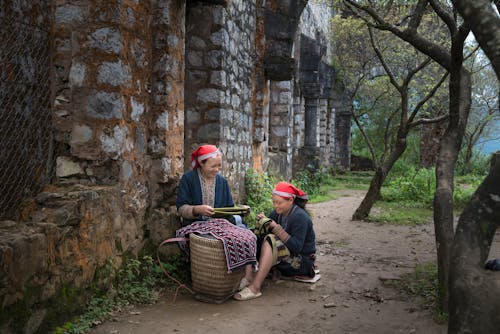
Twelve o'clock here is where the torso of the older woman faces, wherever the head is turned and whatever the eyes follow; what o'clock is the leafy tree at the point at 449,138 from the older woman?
The leafy tree is roughly at 11 o'clock from the older woman.

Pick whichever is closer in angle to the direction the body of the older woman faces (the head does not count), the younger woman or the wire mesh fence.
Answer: the younger woman

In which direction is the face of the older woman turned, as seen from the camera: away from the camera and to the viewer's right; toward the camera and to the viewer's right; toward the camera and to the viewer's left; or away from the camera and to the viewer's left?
toward the camera and to the viewer's right

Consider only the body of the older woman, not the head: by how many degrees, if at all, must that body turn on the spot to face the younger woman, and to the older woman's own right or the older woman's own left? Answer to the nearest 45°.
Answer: approximately 45° to the older woman's own left

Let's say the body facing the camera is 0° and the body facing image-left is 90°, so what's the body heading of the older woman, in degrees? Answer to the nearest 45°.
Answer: approximately 315°

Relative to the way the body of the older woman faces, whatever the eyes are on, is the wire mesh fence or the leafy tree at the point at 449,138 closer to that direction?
the leafy tree

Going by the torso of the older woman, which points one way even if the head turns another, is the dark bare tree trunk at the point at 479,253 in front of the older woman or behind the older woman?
in front
